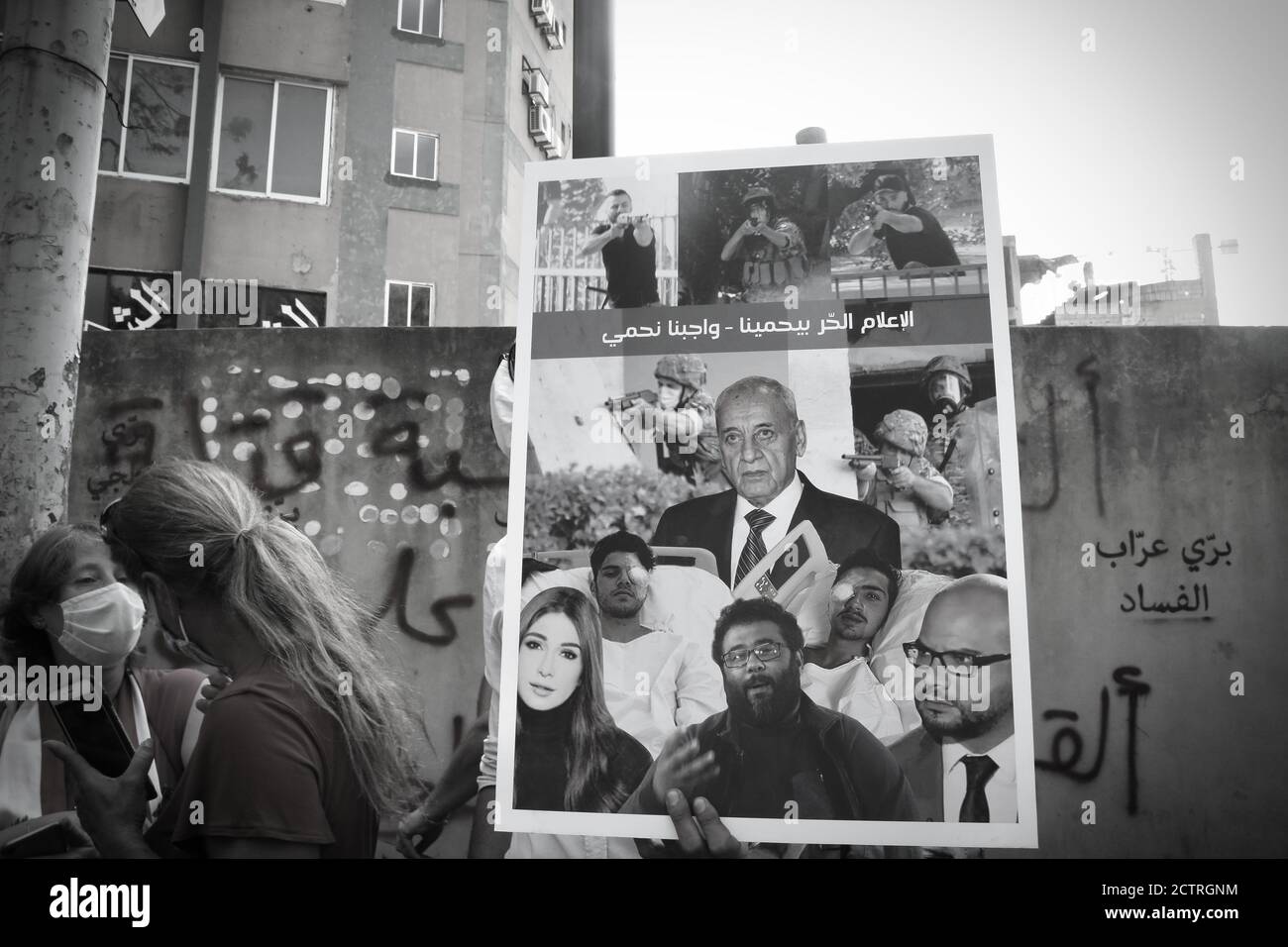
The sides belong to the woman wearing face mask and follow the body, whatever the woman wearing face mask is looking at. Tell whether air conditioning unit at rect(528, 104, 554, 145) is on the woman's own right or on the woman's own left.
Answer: on the woman's own left

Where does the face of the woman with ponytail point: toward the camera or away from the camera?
away from the camera

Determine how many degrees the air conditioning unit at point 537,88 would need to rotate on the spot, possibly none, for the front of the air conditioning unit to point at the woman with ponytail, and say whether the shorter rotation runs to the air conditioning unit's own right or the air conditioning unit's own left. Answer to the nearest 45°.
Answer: approximately 90° to the air conditioning unit's own right

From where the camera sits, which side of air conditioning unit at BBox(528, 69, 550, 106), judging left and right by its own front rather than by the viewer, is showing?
right

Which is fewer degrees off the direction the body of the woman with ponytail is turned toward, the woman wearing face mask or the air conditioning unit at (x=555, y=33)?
the woman wearing face mask

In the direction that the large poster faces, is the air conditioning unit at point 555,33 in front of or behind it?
behind

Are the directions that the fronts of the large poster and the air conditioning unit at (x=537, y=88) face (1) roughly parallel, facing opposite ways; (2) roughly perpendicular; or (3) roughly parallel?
roughly perpendicular

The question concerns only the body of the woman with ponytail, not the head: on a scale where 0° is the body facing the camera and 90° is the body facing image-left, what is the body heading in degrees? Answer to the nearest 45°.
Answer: approximately 135°

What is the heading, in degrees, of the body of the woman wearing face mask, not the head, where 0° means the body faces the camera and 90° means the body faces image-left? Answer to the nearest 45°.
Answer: approximately 315°

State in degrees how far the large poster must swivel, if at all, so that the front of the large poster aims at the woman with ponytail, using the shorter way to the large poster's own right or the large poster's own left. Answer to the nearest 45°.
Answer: approximately 90° to the large poster's own right
